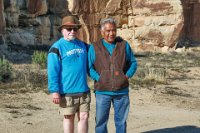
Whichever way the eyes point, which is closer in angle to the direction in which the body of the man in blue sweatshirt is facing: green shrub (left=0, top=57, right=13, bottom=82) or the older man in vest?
the older man in vest

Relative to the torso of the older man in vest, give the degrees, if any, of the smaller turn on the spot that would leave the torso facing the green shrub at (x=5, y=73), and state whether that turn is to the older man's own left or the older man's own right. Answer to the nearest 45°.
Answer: approximately 135° to the older man's own right

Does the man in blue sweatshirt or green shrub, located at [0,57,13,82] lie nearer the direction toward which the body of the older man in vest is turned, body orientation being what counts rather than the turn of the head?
the man in blue sweatshirt

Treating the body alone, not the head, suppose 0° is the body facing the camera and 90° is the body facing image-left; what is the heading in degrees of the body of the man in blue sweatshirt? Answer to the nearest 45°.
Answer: approximately 315°

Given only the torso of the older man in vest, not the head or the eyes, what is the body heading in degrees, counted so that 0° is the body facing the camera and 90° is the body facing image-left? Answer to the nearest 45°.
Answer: approximately 0°

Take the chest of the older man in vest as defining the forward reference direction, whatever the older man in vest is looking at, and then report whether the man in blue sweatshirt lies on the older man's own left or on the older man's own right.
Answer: on the older man's own right

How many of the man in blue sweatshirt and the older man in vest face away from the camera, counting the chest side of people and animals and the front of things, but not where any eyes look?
0
